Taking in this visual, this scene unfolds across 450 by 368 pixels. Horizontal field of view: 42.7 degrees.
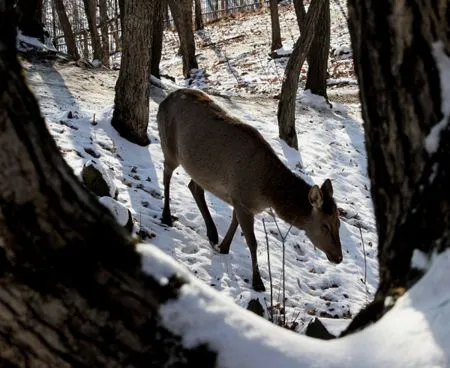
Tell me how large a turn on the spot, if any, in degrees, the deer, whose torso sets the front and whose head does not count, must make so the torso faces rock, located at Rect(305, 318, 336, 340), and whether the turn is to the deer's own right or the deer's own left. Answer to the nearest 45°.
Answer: approximately 45° to the deer's own right

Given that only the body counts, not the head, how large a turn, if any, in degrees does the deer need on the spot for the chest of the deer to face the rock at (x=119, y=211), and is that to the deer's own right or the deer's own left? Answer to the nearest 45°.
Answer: approximately 90° to the deer's own right

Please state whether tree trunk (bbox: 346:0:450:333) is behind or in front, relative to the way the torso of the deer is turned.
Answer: in front

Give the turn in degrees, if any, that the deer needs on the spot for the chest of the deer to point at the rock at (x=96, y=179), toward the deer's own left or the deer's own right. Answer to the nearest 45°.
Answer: approximately 135° to the deer's own right

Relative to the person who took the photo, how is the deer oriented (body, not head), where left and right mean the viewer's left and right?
facing the viewer and to the right of the viewer

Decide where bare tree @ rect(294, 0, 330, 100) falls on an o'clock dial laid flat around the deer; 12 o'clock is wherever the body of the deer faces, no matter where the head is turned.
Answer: The bare tree is roughly at 8 o'clock from the deer.

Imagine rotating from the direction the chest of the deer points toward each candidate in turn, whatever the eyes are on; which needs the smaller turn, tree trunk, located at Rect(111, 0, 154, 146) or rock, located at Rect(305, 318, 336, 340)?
the rock

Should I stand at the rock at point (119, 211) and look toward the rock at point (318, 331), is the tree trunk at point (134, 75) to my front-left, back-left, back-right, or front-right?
back-left

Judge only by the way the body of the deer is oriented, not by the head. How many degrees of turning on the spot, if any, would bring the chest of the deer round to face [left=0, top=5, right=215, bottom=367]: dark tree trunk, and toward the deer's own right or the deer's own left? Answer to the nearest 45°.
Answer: approximately 45° to the deer's own right

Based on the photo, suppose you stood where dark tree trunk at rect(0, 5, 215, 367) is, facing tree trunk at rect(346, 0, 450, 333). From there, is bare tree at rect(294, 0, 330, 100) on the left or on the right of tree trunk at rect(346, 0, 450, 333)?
left

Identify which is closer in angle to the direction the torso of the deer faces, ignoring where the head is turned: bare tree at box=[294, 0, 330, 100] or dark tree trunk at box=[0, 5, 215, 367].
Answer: the dark tree trunk
